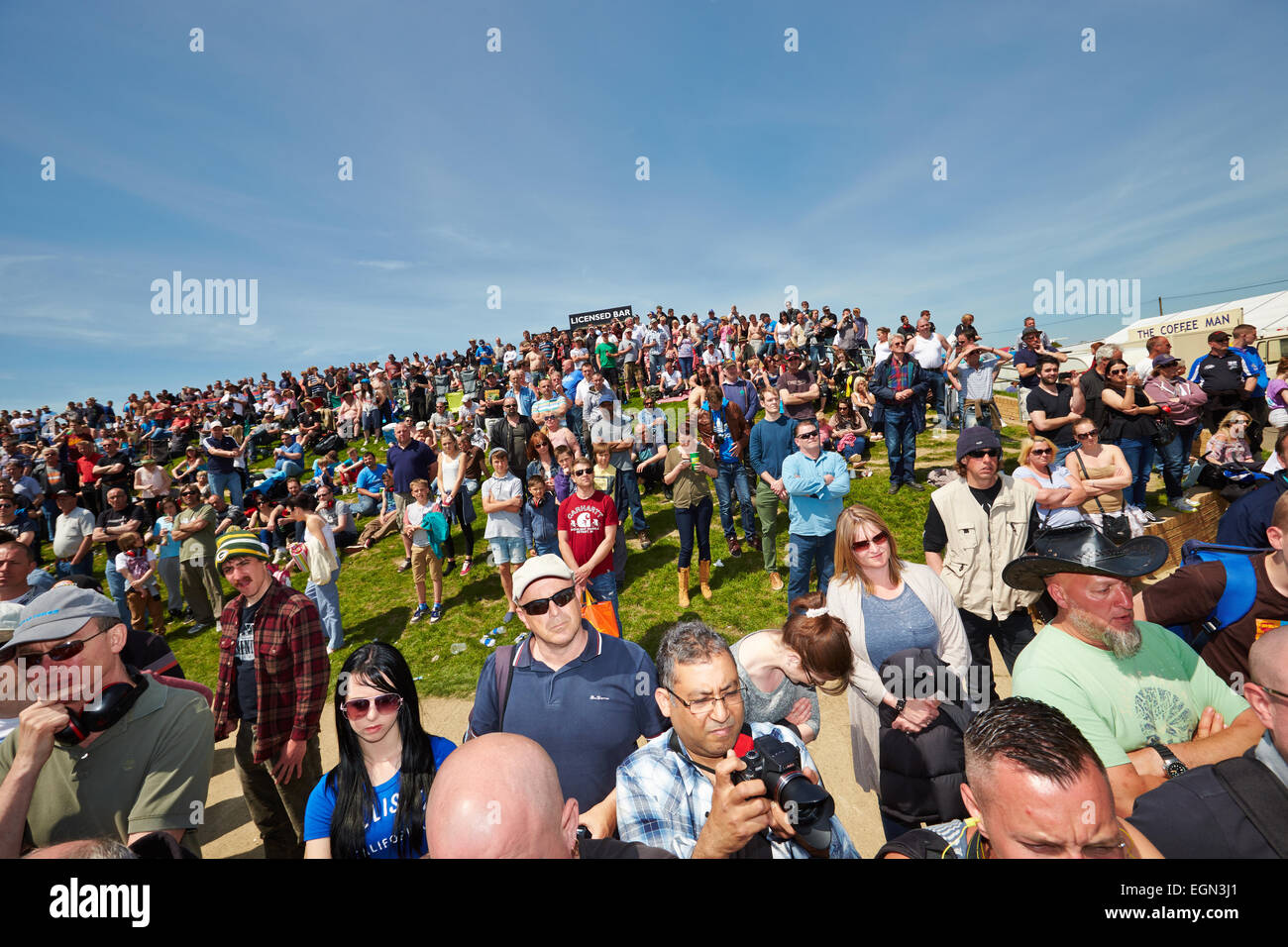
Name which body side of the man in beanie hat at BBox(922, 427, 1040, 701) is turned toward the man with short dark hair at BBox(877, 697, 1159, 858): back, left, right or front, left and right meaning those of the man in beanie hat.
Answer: front

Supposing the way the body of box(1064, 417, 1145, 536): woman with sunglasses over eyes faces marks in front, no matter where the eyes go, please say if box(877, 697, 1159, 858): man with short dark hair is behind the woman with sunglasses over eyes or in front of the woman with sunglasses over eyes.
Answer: in front

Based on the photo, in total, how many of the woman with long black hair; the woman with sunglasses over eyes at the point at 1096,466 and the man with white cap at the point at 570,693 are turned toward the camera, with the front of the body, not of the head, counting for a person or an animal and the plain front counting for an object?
3

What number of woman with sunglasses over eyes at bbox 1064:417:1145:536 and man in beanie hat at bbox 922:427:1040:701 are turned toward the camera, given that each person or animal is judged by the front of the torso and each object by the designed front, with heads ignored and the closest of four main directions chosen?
2

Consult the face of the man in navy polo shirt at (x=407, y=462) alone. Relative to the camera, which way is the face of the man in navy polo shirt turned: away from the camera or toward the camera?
toward the camera

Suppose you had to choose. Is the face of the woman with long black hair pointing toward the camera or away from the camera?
toward the camera

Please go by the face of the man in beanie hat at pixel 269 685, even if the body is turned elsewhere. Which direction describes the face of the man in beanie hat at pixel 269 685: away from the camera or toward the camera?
toward the camera

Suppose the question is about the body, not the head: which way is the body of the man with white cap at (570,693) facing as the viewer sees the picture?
toward the camera

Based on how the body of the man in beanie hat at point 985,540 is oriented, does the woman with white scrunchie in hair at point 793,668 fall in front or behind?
in front

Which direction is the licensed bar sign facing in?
toward the camera

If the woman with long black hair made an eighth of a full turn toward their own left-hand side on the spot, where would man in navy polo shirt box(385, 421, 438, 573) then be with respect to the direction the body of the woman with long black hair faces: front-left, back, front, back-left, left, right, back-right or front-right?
back-left

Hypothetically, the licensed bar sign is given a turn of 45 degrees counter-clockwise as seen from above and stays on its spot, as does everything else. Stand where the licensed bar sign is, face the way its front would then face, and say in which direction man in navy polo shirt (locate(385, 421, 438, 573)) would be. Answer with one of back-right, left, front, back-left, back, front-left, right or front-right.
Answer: front-right
